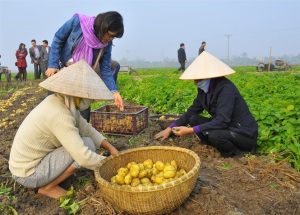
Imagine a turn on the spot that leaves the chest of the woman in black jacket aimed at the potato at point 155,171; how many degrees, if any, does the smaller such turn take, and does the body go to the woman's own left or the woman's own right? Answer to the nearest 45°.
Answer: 0° — they already face it

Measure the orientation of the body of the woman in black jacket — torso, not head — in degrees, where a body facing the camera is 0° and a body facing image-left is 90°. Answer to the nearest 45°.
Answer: approximately 45°

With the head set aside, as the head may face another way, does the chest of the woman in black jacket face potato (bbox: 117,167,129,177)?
yes

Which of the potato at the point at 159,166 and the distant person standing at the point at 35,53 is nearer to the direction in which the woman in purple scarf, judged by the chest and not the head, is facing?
the potato

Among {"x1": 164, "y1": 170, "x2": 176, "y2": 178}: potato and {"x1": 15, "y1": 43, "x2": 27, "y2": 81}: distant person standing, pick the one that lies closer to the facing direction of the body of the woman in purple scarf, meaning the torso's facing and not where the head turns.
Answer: the potato

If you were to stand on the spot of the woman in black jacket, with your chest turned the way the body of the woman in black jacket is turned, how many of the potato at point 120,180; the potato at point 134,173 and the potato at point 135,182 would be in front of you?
3

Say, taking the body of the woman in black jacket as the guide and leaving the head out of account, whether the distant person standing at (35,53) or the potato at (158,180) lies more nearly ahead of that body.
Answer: the potato

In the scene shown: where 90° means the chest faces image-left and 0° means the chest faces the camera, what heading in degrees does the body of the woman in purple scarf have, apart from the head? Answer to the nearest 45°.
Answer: approximately 315°
